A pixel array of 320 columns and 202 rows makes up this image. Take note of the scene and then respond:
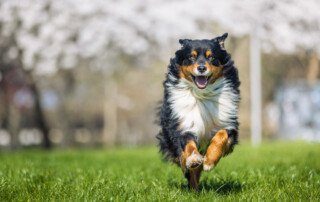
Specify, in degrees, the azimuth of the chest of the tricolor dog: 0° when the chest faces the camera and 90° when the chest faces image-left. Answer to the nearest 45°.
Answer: approximately 0°
